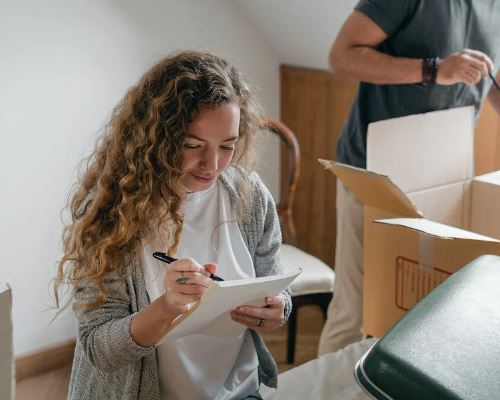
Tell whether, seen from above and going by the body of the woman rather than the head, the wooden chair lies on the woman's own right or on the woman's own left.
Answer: on the woman's own left

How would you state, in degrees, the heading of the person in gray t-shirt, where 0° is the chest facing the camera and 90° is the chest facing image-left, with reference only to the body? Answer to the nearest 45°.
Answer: approximately 315°

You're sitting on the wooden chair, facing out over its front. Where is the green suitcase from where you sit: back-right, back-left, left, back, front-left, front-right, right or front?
front-right

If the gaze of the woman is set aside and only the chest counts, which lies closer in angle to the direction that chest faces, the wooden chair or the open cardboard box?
the open cardboard box

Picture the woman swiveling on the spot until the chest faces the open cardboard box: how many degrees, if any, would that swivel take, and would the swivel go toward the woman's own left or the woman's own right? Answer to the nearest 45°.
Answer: approximately 90° to the woman's own left

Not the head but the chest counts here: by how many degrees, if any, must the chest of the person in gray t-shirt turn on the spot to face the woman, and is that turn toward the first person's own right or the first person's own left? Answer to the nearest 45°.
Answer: approximately 90° to the first person's own right

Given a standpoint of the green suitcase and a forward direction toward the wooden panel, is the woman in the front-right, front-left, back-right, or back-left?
front-left

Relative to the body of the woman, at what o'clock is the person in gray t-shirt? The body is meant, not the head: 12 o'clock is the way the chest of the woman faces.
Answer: The person in gray t-shirt is roughly at 9 o'clock from the woman.

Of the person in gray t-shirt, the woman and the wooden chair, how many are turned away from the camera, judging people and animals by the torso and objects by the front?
0

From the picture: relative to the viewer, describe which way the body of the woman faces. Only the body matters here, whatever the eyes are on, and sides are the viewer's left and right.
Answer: facing the viewer and to the right of the viewer

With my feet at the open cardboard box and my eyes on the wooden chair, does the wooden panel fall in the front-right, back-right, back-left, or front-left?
front-right

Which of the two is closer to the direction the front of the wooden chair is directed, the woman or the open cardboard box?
the open cardboard box
